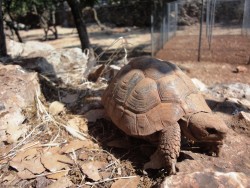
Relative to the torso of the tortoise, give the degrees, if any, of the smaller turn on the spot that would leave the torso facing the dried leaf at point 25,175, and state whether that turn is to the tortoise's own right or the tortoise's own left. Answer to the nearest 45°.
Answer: approximately 135° to the tortoise's own right

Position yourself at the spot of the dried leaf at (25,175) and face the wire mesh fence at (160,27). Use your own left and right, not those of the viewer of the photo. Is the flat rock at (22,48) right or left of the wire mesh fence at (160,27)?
left

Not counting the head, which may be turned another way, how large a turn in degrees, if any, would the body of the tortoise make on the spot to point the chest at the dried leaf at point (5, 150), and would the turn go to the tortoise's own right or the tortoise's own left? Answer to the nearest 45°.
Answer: approximately 135° to the tortoise's own right

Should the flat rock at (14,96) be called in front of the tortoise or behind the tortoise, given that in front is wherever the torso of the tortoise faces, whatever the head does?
behind

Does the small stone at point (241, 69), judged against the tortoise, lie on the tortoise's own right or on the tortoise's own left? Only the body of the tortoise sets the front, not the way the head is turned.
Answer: on the tortoise's own left

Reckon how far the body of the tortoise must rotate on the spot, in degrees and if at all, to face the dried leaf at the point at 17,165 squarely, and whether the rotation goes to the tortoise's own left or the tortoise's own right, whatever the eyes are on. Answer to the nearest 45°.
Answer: approximately 135° to the tortoise's own right

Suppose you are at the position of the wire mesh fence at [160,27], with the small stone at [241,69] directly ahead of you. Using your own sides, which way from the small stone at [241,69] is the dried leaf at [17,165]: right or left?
right

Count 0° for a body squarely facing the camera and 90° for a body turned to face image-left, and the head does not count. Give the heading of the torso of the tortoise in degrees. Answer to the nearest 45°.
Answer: approximately 315°

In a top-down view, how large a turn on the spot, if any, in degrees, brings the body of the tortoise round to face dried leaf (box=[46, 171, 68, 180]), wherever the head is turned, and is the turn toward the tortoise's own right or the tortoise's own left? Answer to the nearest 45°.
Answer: approximately 90° to the tortoise's own right

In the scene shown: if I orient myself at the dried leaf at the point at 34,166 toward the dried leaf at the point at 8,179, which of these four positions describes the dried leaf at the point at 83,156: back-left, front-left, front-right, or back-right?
back-left

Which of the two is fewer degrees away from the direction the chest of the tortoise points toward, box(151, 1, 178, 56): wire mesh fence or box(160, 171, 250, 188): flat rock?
the flat rock

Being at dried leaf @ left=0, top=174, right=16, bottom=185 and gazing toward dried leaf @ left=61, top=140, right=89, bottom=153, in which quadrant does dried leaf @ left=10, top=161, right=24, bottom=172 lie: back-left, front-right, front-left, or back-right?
front-left
